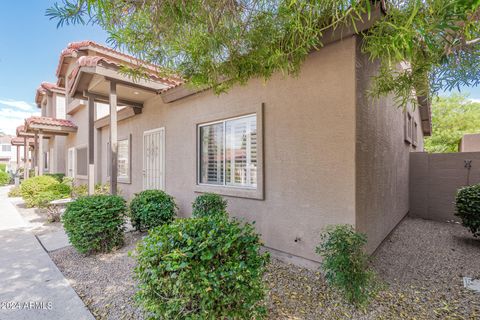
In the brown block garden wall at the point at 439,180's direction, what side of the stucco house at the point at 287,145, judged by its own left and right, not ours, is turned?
left

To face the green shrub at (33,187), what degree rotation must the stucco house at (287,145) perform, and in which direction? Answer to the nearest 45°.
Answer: approximately 90° to its right

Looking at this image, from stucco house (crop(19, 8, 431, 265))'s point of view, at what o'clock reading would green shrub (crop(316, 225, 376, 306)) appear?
The green shrub is roughly at 10 o'clock from the stucco house.

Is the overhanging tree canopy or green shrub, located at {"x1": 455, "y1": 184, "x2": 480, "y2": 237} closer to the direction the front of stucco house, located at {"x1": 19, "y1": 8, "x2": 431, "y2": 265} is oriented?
the overhanging tree canopy

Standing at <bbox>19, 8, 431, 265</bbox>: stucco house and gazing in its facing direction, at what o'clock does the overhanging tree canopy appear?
The overhanging tree canopy is roughly at 11 o'clock from the stucco house.

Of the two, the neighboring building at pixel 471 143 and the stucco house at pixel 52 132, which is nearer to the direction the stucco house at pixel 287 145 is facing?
the stucco house

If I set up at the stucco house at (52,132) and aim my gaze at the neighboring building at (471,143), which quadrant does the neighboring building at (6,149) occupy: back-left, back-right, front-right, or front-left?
back-left

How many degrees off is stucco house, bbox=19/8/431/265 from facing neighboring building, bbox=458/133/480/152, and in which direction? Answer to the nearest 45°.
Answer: approximately 180°

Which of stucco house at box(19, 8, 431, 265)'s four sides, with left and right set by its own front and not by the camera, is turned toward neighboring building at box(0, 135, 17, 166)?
right

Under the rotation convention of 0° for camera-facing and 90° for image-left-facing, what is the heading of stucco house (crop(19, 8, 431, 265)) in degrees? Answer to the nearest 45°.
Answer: approximately 45°
